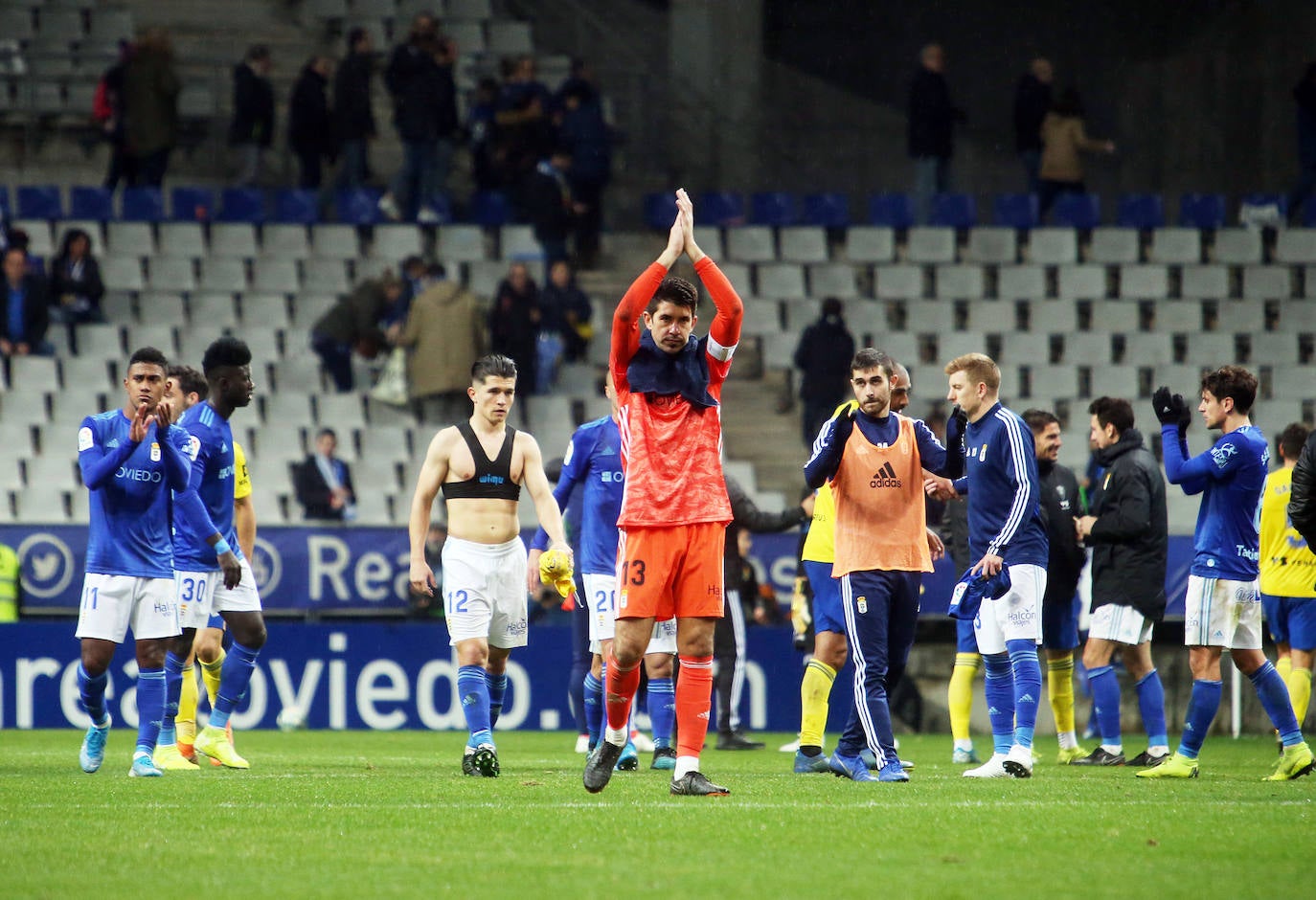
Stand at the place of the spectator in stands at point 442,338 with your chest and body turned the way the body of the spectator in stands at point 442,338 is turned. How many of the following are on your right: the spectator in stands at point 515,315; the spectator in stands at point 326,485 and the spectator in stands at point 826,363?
2

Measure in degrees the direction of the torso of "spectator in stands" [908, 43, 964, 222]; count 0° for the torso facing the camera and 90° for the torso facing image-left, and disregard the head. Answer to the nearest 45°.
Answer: approximately 315°

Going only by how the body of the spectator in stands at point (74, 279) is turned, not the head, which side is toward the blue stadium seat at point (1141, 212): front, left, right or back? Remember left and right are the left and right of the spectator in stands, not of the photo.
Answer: left

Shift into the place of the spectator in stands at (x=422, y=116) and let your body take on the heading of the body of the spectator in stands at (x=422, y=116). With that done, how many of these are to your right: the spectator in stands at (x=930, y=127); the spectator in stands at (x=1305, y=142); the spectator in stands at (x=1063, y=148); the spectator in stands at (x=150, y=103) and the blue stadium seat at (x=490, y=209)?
1

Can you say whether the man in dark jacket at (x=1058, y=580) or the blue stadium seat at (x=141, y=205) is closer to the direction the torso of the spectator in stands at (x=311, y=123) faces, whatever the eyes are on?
the man in dark jacket

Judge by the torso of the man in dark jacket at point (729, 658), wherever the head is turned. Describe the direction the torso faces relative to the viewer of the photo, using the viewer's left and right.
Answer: facing to the right of the viewer

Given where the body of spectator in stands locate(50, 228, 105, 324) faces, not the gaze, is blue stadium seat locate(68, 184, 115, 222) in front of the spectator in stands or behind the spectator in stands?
behind

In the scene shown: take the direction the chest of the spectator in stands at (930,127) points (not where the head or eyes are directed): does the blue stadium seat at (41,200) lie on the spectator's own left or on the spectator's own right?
on the spectator's own right

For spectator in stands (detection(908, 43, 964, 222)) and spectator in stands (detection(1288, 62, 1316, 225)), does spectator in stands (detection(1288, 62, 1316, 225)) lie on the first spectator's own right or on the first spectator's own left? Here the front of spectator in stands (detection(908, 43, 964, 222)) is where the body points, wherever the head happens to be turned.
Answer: on the first spectator's own left

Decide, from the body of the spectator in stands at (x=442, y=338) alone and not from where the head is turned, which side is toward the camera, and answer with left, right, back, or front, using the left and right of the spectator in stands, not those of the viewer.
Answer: back

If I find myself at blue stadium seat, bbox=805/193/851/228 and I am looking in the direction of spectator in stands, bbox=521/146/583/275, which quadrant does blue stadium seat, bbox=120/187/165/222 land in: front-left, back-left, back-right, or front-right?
front-right

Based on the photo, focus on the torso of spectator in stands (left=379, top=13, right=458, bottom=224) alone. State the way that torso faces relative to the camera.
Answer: toward the camera

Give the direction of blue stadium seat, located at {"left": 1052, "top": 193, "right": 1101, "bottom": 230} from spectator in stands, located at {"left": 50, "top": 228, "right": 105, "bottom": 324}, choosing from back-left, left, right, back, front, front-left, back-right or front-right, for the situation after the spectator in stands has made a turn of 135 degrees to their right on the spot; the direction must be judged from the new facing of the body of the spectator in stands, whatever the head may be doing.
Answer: back-right
